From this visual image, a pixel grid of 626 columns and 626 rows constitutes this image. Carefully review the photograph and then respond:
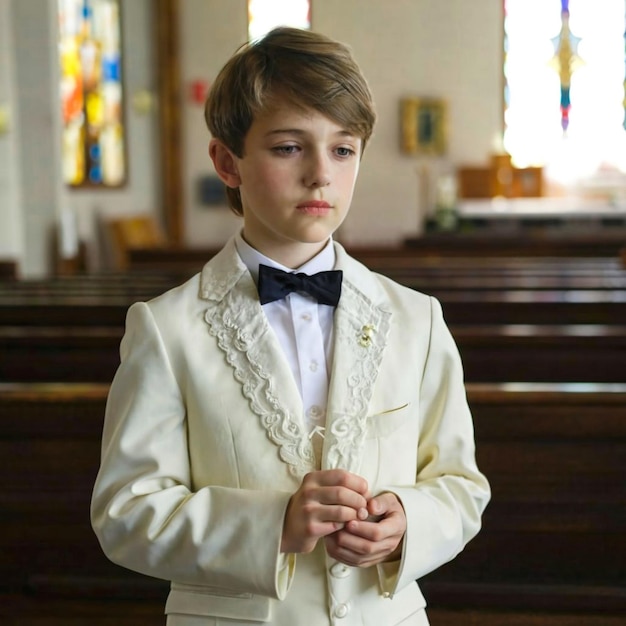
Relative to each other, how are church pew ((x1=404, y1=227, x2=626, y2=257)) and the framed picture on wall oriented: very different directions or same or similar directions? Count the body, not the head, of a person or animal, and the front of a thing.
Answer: very different directions

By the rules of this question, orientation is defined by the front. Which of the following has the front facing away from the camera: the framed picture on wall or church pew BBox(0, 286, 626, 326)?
the church pew

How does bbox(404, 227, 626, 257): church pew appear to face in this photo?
away from the camera

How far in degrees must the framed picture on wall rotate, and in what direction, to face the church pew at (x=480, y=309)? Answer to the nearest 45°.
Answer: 0° — it already faces it

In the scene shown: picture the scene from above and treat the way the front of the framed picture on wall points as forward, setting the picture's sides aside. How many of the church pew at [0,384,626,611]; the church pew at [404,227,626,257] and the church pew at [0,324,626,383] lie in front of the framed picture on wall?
3

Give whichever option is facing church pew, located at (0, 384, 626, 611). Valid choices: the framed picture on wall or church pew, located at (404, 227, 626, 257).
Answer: the framed picture on wall

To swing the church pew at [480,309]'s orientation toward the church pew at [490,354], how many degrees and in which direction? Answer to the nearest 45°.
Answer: approximately 180°

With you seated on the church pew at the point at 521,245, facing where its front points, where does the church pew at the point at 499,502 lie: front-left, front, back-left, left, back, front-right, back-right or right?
back

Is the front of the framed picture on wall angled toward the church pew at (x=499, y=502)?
yes

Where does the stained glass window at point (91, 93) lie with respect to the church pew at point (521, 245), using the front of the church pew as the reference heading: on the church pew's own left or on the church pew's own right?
on the church pew's own left

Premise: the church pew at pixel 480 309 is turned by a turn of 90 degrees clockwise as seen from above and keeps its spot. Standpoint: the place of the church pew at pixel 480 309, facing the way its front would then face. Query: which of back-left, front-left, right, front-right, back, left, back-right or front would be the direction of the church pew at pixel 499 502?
right

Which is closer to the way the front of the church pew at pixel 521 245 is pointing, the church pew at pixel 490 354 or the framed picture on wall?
the framed picture on wall

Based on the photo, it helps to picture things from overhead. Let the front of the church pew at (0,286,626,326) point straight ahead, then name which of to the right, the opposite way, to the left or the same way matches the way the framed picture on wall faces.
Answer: the opposite way

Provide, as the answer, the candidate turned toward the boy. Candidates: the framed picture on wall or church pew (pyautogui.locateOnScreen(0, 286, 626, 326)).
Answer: the framed picture on wall

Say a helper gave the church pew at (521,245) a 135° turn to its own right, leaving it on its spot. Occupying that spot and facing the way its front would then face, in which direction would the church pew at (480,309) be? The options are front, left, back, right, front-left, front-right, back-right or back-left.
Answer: front-right

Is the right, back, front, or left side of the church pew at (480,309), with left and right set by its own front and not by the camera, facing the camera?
back

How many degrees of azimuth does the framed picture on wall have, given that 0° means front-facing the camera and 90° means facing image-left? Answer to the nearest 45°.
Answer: approximately 0°

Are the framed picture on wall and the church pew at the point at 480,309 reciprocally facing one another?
yes
